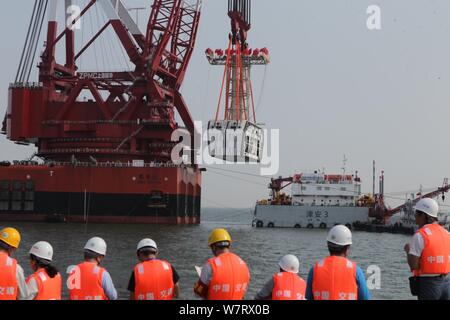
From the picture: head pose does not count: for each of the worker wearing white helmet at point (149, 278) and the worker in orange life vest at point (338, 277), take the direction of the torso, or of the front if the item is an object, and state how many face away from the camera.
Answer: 2

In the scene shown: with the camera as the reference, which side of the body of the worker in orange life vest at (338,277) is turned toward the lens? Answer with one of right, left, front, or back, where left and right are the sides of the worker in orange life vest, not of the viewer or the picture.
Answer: back

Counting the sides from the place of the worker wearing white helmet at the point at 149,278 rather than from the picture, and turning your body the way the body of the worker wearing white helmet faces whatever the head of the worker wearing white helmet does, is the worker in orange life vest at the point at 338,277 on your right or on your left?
on your right

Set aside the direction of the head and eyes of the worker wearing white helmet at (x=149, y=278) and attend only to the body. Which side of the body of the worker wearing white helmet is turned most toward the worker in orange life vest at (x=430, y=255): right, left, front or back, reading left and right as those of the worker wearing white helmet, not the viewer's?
right

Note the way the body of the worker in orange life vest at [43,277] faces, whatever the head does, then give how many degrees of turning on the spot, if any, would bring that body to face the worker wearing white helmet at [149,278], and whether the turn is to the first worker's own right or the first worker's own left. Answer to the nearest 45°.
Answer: approximately 135° to the first worker's own right

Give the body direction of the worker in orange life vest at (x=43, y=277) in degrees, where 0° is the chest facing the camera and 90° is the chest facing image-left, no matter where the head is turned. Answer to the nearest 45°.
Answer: approximately 135°

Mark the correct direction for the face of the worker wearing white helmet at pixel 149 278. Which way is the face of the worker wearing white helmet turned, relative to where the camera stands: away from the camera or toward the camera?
away from the camera

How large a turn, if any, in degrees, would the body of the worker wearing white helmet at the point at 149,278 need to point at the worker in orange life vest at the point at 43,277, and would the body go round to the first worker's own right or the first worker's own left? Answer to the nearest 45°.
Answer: approximately 90° to the first worker's own left

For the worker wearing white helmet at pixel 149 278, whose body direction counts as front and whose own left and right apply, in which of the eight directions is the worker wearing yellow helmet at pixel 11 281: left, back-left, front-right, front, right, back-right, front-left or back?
left

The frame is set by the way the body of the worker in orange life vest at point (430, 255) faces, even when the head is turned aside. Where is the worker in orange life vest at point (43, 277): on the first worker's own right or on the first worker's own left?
on the first worker's own left

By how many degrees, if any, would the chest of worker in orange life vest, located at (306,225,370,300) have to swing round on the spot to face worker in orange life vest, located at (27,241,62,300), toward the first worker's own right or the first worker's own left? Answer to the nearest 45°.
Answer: approximately 90° to the first worker's own left

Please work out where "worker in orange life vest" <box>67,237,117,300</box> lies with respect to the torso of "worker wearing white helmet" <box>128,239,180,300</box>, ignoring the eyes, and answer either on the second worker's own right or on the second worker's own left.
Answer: on the second worker's own left

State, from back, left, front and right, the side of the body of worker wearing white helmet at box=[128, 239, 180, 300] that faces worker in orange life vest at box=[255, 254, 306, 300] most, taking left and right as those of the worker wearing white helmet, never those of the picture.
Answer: right

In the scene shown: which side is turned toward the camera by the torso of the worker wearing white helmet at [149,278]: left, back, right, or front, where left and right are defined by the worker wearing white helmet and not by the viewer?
back

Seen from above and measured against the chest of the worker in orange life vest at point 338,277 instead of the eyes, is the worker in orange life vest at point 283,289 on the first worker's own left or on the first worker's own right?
on the first worker's own left

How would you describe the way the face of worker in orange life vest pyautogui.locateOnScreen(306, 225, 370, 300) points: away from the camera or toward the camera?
away from the camera
